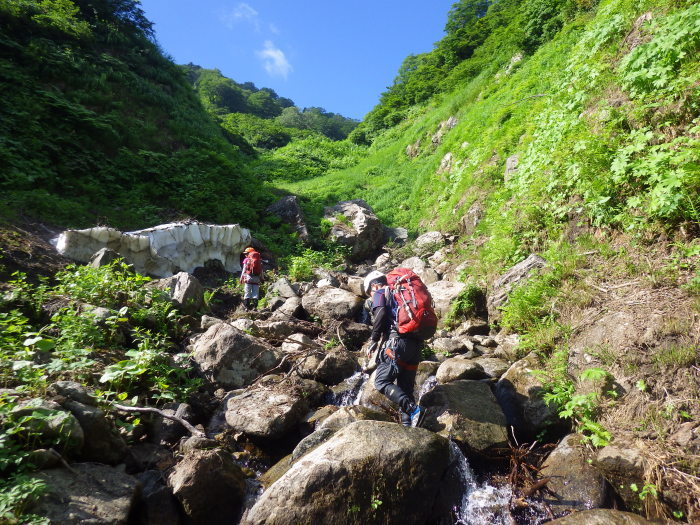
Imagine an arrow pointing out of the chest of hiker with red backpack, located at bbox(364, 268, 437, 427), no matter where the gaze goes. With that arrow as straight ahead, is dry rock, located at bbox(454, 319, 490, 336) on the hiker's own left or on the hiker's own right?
on the hiker's own right

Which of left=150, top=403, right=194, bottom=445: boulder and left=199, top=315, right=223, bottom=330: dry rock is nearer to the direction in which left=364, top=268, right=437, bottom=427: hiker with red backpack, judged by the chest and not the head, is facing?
the dry rock

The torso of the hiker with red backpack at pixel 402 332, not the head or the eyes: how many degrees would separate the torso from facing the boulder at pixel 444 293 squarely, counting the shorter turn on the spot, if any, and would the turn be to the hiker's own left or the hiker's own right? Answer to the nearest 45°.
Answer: approximately 45° to the hiker's own right

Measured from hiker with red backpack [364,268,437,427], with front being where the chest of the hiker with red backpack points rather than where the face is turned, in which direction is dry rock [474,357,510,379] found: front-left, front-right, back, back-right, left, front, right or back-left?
right

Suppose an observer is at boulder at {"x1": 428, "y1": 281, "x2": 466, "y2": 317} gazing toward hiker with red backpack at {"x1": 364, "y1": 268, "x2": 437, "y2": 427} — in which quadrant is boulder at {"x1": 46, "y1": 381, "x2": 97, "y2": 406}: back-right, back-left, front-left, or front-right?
front-right

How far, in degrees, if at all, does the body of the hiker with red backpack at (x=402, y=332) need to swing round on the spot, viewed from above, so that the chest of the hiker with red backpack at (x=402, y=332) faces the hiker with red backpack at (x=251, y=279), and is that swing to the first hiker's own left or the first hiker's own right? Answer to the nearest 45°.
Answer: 0° — they already face them

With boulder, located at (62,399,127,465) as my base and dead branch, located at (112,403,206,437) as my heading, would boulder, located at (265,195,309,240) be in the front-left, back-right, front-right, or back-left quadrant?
front-left

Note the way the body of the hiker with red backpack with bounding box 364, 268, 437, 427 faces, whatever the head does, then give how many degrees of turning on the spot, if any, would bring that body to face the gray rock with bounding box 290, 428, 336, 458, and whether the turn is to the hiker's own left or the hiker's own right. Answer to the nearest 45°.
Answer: approximately 90° to the hiker's own left

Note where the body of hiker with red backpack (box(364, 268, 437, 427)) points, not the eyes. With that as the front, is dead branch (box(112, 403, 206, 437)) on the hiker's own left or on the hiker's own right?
on the hiker's own left

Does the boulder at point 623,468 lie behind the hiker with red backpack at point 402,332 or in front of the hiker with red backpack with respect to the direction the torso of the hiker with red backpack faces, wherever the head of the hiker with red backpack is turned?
behind

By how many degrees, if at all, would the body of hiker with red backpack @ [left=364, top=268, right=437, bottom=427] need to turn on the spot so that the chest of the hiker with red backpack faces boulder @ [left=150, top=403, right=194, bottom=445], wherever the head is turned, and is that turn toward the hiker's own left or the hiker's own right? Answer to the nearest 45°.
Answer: approximately 45° to the hiker's own left

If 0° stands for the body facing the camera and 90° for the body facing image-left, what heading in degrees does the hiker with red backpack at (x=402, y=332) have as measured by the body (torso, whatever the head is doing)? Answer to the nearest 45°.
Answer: approximately 135°
